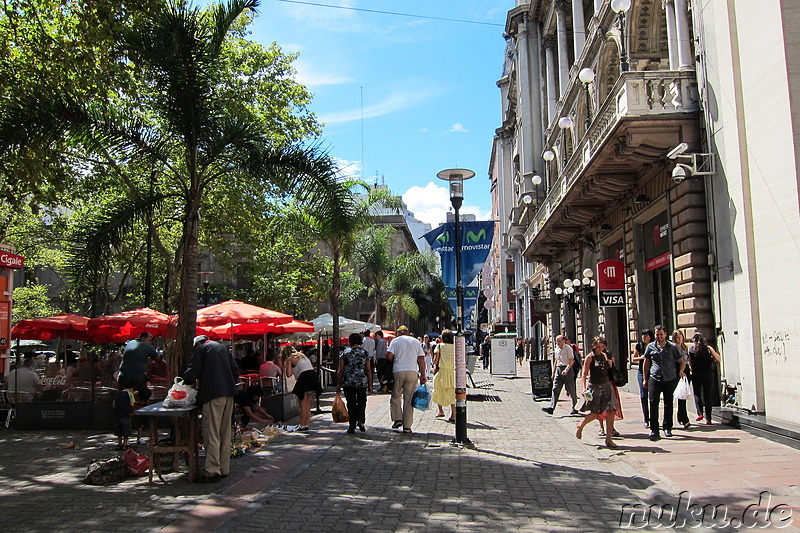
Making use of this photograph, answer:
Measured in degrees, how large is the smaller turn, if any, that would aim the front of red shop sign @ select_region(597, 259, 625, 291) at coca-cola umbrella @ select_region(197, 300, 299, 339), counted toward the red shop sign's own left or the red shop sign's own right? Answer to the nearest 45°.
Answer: approximately 45° to the red shop sign's own right

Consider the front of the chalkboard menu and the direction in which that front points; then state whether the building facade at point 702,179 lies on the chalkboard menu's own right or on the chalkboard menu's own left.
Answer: on the chalkboard menu's own left

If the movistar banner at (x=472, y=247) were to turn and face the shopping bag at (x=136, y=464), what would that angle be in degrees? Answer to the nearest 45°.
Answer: approximately 45° to its right

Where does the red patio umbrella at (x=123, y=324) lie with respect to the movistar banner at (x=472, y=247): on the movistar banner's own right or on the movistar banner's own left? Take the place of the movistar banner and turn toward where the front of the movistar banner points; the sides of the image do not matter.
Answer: on the movistar banner's own right

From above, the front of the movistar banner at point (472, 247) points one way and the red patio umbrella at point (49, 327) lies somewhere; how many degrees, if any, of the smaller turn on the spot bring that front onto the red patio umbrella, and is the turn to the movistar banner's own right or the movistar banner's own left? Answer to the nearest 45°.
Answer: approximately 90° to the movistar banner's own right

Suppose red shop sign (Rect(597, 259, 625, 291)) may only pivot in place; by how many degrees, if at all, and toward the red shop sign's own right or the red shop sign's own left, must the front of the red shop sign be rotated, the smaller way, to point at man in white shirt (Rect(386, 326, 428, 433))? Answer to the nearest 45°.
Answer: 0° — it already faces them
